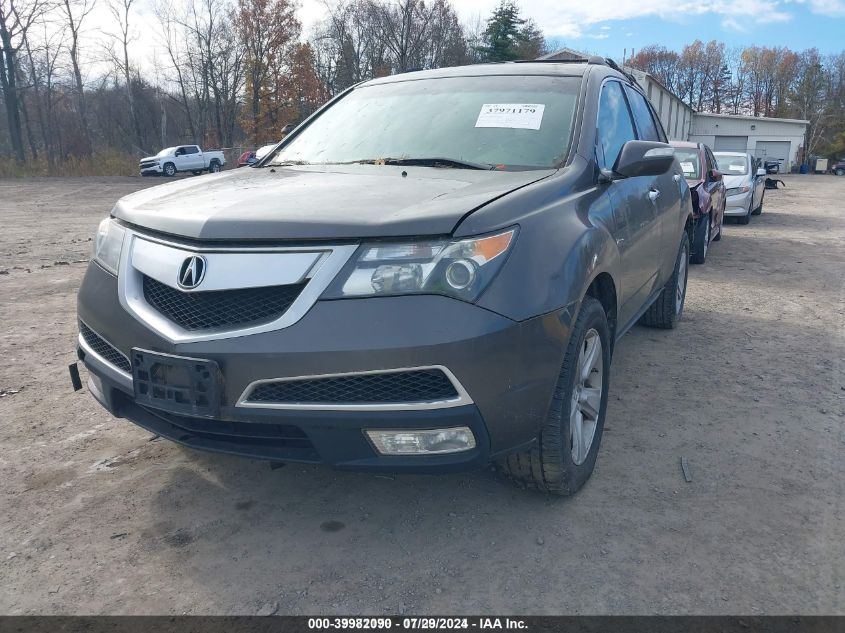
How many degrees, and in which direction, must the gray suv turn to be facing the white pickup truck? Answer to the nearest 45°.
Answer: approximately 135° to its right

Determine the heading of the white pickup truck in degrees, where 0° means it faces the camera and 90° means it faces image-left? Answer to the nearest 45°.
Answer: approximately 45°

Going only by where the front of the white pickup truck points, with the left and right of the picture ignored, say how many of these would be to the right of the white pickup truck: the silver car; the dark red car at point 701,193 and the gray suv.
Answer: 0

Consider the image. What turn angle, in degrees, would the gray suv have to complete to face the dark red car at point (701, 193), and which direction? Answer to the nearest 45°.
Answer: approximately 180°

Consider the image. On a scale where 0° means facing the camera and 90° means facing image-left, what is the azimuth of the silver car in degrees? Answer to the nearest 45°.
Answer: approximately 45°

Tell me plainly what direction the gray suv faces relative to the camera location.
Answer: facing the viewer and to the left of the viewer

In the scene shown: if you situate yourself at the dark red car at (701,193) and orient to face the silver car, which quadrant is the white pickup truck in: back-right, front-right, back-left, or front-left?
front-left

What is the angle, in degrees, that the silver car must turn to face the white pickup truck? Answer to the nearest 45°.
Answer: approximately 90° to its right

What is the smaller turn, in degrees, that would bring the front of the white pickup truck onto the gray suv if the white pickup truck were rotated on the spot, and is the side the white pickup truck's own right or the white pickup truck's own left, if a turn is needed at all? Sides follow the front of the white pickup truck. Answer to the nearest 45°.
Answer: approximately 45° to the white pickup truck's own left

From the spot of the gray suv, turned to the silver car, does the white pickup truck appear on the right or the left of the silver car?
left
